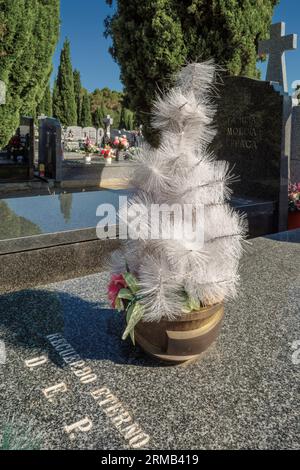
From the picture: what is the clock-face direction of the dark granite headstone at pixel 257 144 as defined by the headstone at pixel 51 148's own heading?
The dark granite headstone is roughly at 10 o'clock from the headstone.

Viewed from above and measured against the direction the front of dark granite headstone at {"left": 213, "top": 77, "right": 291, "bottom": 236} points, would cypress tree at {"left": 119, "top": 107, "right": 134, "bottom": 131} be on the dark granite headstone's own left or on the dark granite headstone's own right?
on the dark granite headstone's own right

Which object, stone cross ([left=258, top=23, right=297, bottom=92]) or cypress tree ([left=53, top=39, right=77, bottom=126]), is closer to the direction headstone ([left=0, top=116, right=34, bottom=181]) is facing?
the stone cross

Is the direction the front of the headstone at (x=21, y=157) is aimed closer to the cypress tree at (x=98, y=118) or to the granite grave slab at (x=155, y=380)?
the granite grave slab

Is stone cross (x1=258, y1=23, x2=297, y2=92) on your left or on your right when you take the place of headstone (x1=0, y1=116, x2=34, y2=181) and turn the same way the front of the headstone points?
on your left

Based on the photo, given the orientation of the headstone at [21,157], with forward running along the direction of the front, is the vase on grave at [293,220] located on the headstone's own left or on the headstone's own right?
on the headstone's own left

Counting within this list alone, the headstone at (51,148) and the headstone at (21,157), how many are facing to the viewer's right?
0

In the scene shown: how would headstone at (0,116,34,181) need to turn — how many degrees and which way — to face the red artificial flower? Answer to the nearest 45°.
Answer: approximately 45° to its left

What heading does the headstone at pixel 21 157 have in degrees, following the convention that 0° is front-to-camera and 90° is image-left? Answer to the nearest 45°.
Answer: approximately 45°
